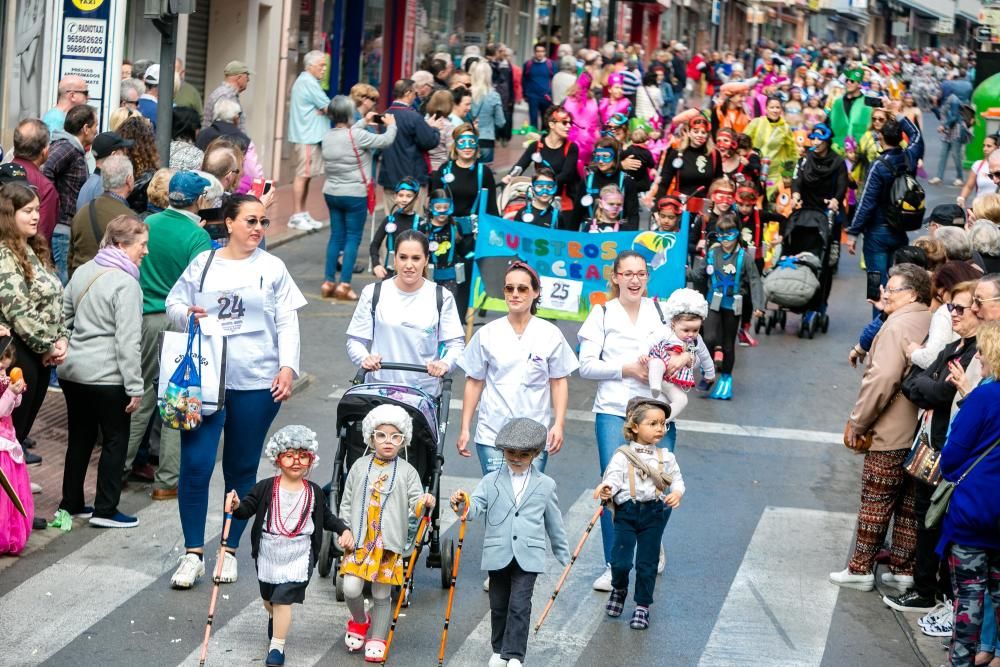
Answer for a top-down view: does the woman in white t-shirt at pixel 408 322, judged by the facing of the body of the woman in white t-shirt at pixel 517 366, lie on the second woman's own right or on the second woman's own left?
on the second woman's own right

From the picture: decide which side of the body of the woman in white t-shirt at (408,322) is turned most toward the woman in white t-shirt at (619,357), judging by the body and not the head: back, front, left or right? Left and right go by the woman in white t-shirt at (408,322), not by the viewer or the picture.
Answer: left

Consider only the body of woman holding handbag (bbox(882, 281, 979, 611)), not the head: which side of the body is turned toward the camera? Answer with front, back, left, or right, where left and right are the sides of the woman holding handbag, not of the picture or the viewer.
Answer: left

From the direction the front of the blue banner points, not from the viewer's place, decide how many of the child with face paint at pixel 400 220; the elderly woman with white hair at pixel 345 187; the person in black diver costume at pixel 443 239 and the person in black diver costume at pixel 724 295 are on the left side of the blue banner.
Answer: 1

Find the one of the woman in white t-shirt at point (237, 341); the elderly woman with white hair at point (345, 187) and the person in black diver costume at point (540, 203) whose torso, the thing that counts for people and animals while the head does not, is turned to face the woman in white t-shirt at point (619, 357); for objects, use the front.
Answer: the person in black diver costume

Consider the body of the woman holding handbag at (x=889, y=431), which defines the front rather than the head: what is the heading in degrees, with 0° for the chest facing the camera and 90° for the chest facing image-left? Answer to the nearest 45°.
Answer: approximately 90°

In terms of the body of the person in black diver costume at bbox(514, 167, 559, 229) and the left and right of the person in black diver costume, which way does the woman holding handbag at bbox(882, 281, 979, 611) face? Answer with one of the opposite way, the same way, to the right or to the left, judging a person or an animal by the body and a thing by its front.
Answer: to the right

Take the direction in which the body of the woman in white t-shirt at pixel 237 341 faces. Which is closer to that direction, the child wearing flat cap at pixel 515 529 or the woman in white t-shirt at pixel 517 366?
the child wearing flat cap

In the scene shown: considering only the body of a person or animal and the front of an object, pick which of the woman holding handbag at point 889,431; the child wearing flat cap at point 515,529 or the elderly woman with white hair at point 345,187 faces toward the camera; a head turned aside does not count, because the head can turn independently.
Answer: the child wearing flat cap

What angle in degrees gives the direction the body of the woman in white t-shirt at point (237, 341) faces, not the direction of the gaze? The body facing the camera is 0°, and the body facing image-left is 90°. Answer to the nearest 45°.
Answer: approximately 0°

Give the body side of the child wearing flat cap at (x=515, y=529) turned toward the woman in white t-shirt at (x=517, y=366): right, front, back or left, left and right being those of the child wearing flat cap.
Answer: back

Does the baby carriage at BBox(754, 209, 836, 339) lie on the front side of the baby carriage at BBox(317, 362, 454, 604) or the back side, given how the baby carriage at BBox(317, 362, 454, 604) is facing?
on the back side

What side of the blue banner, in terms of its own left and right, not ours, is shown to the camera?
front

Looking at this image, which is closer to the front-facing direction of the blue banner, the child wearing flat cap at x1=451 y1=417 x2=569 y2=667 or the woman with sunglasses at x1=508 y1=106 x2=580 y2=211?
the child wearing flat cap

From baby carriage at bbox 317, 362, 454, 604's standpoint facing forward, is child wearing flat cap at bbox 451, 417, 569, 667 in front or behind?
in front
